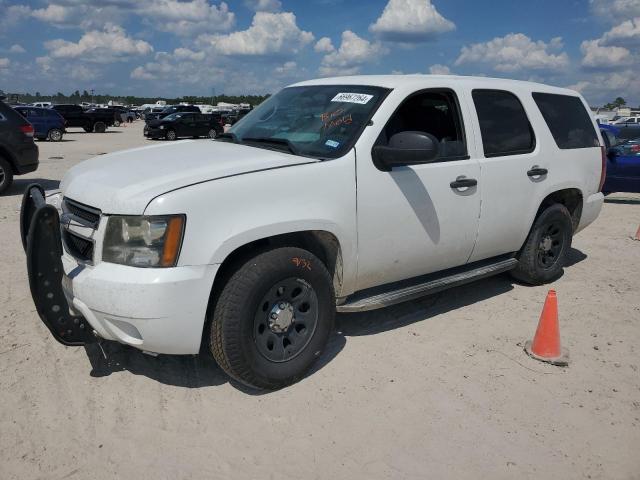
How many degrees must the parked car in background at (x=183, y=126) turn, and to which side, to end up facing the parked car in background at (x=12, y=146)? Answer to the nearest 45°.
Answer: approximately 45° to its left

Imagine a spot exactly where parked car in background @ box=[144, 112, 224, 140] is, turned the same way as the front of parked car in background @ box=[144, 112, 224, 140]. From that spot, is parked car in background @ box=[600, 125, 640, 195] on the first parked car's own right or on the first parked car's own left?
on the first parked car's own left

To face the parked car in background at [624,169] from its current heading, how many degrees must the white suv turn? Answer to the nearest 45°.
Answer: approximately 180°

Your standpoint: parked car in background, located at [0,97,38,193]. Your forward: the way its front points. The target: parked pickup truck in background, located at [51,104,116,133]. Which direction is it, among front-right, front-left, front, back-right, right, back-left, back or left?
right

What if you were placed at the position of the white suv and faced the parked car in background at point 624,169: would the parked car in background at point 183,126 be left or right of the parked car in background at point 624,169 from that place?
left

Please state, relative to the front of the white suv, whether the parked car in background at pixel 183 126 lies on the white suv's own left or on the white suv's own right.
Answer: on the white suv's own right
